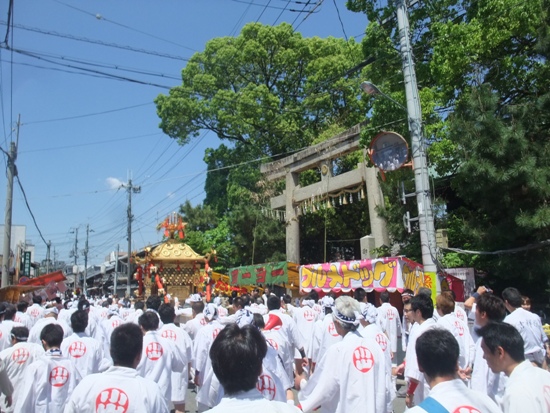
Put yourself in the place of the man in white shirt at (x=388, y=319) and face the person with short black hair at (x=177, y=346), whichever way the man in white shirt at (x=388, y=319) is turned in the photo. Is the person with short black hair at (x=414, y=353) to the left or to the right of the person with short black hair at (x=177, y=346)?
left

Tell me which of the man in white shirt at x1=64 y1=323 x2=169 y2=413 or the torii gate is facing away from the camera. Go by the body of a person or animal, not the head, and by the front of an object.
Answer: the man in white shirt

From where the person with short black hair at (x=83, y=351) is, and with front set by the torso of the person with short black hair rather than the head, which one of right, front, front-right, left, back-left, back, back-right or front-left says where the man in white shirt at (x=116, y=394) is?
back

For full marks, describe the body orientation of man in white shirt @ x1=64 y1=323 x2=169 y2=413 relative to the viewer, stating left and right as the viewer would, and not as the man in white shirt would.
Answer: facing away from the viewer

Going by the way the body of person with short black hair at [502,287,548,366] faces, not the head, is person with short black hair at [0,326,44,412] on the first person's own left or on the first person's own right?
on the first person's own left

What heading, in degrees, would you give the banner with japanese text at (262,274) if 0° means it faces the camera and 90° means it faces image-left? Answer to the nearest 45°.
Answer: approximately 45°

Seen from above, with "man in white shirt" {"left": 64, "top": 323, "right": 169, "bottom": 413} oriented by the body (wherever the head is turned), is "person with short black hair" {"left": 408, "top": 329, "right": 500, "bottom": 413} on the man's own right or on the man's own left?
on the man's own right

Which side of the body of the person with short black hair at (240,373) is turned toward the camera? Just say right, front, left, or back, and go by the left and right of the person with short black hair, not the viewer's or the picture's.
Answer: back

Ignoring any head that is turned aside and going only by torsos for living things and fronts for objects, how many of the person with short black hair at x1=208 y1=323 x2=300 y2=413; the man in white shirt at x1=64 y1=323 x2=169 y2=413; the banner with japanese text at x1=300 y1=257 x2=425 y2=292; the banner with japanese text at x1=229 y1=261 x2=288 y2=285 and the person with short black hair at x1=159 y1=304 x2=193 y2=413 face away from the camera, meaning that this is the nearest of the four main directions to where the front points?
3

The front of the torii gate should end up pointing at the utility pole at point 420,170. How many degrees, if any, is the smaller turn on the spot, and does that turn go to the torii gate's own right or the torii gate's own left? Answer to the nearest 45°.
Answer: approximately 45° to the torii gate's own left

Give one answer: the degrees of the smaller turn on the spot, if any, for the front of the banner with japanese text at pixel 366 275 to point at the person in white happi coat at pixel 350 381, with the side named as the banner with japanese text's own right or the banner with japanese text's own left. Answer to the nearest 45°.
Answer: approximately 45° to the banner with japanese text's own left

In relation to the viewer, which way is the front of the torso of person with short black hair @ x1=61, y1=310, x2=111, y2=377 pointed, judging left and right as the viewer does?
facing away from the viewer

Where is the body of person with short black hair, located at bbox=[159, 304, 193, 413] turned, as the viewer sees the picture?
away from the camera
